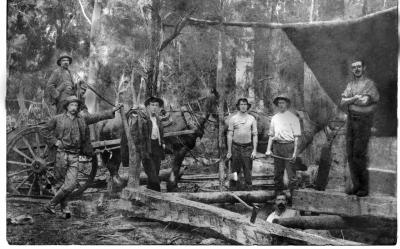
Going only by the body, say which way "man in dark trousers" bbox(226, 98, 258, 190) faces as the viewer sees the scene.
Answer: toward the camera

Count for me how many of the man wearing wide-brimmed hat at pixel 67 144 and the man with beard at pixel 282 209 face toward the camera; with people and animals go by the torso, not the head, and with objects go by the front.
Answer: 2

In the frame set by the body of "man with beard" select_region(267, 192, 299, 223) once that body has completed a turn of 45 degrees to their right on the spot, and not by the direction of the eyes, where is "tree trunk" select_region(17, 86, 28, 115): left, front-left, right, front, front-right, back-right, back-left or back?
front-right

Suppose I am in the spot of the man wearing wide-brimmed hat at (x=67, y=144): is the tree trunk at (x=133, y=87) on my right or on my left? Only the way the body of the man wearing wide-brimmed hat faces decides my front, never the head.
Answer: on my left

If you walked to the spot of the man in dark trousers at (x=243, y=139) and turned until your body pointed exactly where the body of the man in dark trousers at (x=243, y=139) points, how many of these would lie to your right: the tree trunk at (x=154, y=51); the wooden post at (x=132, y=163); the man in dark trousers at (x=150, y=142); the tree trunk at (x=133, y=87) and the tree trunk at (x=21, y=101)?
5

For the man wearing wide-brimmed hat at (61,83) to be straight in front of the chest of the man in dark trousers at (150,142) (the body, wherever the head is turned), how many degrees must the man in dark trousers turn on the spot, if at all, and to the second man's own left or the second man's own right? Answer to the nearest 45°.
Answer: approximately 135° to the second man's own right

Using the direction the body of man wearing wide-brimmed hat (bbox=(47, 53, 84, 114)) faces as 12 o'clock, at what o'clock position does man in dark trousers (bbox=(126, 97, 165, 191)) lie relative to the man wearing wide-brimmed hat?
The man in dark trousers is roughly at 11 o'clock from the man wearing wide-brimmed hat.

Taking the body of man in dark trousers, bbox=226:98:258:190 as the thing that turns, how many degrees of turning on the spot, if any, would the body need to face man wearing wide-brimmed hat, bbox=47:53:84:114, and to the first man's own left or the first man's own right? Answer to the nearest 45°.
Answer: approximately 90° to the first man's own right

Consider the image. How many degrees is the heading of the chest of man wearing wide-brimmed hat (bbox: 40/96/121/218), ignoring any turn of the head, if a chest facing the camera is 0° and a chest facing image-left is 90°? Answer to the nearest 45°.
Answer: approximately 0°

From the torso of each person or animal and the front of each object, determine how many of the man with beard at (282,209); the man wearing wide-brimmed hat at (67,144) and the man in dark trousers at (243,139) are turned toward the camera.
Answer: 3

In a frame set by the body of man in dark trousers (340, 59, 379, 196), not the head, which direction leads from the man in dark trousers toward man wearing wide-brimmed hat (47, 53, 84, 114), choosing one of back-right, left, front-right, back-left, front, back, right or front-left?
front-right
